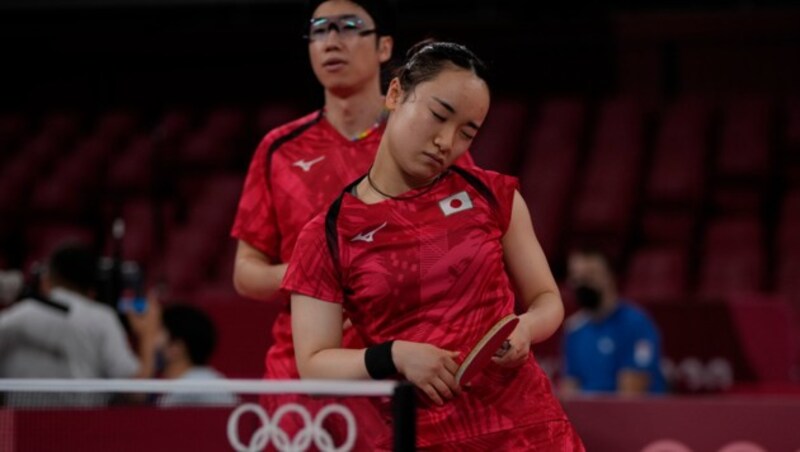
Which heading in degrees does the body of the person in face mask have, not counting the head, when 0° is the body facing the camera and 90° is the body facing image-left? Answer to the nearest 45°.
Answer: approximately 45°

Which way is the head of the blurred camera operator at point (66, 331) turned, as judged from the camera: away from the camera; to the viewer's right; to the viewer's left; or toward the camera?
away from the camera

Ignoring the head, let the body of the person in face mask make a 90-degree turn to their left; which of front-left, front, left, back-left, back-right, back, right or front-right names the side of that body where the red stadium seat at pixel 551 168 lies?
back-left

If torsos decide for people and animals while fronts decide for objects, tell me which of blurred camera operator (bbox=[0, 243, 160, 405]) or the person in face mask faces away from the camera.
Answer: the blurred camera operator

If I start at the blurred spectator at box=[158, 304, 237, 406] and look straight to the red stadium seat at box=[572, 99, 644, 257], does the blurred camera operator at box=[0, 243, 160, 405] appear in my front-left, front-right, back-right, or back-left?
back-left

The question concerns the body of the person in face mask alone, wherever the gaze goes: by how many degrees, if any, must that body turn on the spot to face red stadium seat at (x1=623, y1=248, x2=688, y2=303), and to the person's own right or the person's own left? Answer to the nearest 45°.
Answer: approximately 135° to the person's own right

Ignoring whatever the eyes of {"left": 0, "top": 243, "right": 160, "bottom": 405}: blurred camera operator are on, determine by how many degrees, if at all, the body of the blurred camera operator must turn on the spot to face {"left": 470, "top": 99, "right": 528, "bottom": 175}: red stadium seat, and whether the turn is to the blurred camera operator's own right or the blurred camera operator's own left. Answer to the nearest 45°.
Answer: approximately 45° to the blurred camera operator's own right

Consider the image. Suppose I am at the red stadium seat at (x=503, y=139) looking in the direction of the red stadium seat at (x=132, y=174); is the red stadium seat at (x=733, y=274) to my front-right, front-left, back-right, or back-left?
back-left

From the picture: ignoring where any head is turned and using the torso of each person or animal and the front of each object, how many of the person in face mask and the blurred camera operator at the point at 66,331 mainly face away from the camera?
1

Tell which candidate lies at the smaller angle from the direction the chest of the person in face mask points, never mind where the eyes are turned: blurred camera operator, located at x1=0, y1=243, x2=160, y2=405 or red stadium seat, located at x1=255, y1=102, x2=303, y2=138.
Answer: the blurred camera operator

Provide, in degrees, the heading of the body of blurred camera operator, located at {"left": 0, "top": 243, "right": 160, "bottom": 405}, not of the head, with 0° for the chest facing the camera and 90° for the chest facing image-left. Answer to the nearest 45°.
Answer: approximately 180°

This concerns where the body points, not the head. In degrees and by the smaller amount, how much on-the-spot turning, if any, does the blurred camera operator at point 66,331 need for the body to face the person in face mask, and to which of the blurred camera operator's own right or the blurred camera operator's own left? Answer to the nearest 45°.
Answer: approximately 90° to the blurred camera operator's own right
